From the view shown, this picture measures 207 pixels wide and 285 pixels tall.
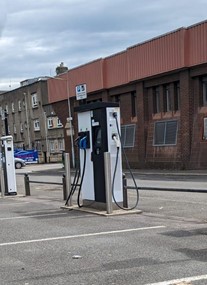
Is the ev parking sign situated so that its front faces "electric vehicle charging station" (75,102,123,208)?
yes

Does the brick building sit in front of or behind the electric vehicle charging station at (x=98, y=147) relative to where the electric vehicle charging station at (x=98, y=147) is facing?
behind

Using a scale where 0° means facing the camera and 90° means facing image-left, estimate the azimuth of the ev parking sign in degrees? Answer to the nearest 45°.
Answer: approximately 0°

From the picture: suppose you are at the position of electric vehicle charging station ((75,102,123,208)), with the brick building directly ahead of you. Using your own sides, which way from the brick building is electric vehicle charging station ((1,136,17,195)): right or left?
left

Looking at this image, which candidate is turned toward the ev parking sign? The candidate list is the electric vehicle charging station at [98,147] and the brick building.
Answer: the brick building

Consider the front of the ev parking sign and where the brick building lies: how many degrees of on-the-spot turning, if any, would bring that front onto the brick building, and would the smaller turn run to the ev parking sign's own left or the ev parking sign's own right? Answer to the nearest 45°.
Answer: approximately 135° to the ev parking sign's own left

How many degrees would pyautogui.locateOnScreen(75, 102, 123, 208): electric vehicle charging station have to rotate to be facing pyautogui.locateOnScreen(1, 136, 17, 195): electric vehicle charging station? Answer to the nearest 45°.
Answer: approximately 90° to its right

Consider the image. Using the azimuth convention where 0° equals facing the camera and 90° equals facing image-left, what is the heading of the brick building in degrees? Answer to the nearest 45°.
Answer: approximately 45°

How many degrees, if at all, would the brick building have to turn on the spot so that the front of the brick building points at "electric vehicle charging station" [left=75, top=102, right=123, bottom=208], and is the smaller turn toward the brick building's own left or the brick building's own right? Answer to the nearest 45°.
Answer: approximately 45° to the brick building's own left

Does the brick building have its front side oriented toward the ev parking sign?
yes
